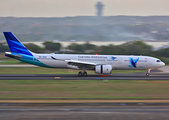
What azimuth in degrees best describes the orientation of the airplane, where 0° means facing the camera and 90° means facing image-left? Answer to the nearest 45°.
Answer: approximately 270°
